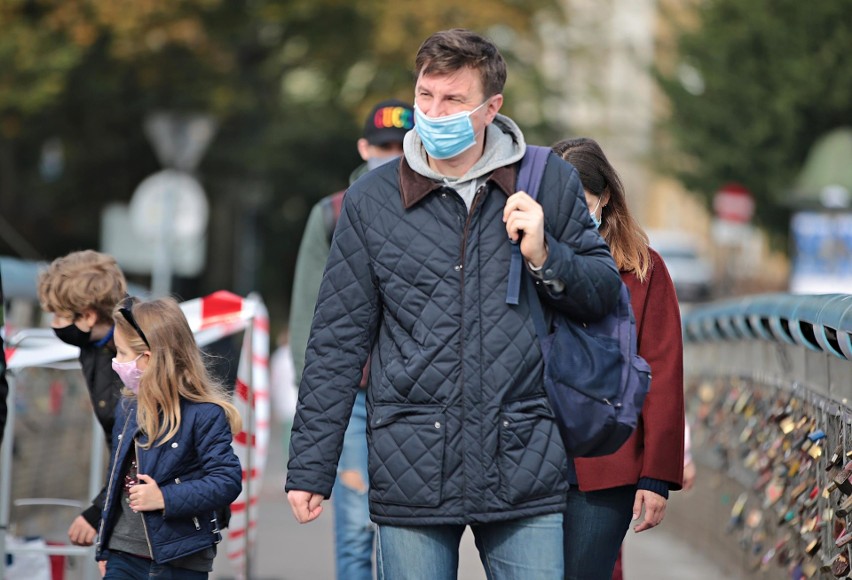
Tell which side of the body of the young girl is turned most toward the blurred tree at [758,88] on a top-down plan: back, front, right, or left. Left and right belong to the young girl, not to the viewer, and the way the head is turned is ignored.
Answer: back

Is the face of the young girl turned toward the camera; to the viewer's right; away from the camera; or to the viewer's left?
to the viewer's left

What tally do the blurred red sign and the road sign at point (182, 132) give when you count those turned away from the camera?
1

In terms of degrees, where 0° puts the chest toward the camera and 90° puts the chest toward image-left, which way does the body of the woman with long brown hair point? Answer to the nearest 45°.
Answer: approximately 45°

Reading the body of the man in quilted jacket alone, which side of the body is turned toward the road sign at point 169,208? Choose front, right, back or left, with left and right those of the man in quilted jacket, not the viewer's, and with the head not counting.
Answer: back

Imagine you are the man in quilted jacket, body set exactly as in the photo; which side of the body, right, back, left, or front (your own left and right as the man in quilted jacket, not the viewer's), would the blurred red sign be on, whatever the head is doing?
back

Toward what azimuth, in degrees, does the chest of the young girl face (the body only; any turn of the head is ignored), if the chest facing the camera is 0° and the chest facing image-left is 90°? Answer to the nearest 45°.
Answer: approximately 45°

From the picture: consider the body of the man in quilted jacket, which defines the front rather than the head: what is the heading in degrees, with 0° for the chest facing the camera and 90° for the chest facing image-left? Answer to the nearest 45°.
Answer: approximately 0°

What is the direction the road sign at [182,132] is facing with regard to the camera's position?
facing away from the viewer
